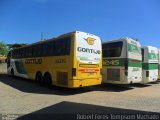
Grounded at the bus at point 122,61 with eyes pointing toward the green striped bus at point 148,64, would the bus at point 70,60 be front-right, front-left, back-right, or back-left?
back-left

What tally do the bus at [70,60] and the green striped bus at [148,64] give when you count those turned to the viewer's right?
0

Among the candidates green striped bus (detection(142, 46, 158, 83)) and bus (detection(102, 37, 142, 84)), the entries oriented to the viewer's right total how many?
0
